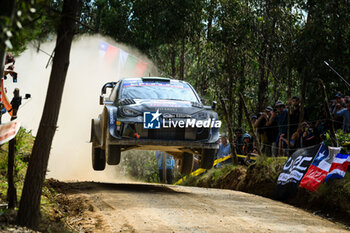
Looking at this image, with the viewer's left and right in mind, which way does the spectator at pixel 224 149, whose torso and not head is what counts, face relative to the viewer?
facing the viewer and to the left of the viewer

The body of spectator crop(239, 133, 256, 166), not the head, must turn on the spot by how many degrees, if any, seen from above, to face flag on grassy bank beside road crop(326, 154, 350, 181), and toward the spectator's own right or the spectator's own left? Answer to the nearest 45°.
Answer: approximately 45° to the spectator's own left

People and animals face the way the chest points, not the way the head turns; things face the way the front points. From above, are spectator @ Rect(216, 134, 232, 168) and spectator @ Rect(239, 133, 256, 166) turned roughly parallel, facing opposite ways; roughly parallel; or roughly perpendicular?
roughly parallel

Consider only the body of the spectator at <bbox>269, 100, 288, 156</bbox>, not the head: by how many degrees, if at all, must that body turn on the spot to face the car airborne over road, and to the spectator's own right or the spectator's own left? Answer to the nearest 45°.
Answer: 0° — they already face it

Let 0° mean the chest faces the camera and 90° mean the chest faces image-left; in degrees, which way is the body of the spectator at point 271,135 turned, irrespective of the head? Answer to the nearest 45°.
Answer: approximately 45°

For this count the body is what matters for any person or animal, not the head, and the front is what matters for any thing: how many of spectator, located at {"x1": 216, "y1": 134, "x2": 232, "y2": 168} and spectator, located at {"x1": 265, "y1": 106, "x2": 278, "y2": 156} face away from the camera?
0

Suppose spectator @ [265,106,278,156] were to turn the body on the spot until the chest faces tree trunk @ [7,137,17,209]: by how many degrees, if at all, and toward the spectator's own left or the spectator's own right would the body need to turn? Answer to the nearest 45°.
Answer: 0° — they already face it

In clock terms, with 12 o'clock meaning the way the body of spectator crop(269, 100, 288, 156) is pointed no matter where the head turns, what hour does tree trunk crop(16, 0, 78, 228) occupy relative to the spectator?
The tree trunk is roughly at 11 o'clock from the spectator.

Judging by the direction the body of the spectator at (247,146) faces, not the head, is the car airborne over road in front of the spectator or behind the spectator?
in front

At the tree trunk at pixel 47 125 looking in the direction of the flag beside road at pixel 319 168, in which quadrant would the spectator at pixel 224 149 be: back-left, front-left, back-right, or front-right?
front-left

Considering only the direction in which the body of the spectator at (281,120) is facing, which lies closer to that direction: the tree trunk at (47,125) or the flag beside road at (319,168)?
the tree trunk

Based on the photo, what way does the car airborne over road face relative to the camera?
toward the camera
